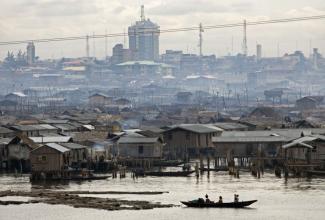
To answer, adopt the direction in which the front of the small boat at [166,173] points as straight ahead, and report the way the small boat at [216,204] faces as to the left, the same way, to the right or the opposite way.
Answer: the same way

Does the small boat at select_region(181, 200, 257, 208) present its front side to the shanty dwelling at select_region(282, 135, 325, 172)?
no

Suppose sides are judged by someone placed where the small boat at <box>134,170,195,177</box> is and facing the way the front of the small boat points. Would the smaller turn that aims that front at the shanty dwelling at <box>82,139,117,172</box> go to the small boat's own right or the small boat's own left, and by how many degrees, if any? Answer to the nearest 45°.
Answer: approximately 135° to the small boat's own left

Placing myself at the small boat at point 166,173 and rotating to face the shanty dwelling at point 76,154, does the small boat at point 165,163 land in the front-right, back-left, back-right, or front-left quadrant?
front-right

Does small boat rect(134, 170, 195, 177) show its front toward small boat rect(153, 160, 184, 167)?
no

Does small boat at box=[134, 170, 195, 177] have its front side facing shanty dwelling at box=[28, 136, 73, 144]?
no

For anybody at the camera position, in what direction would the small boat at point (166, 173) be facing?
facing to the right of the viewer
